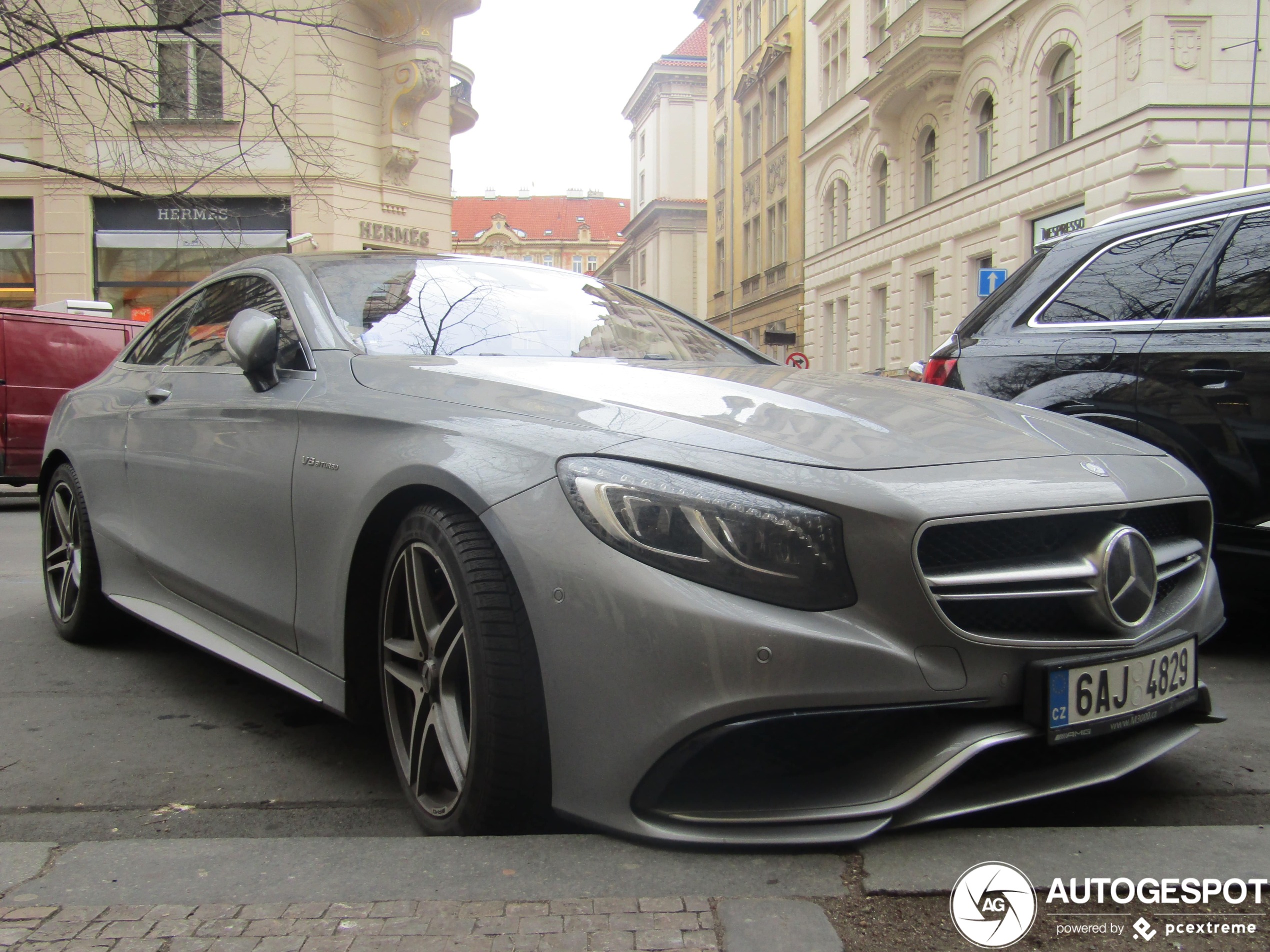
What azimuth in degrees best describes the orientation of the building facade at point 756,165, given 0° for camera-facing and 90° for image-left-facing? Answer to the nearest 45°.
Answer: approximately 45°

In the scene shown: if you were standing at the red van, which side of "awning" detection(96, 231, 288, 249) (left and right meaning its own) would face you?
front

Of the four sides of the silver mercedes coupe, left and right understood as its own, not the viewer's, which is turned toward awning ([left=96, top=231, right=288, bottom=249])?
back

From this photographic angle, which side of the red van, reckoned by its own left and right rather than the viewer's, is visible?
left

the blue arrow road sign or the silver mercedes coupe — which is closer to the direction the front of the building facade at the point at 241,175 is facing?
the silver mercedes coupe

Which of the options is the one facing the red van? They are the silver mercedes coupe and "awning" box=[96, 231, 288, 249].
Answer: the awning

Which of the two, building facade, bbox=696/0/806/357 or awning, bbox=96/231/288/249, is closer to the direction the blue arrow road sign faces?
the awning

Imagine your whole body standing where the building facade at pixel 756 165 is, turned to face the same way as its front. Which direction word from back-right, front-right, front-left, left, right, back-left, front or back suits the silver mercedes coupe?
front-left

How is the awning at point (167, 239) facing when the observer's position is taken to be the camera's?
facing the viewer

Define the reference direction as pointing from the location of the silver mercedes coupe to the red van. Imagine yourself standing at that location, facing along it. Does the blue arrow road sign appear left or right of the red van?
right

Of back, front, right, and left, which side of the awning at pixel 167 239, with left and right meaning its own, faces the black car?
front

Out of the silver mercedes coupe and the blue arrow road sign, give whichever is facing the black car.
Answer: the blue arrow road sign

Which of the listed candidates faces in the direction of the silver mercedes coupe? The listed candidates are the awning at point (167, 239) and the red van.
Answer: the awning

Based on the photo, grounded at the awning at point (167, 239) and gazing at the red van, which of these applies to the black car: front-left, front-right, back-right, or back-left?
front-left

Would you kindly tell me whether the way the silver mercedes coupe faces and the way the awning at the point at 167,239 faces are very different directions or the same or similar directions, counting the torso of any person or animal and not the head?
same or similar directions

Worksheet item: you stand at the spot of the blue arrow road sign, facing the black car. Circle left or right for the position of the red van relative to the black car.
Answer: right

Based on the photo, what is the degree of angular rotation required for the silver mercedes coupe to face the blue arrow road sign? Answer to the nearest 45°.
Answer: approximately 135° to its left
